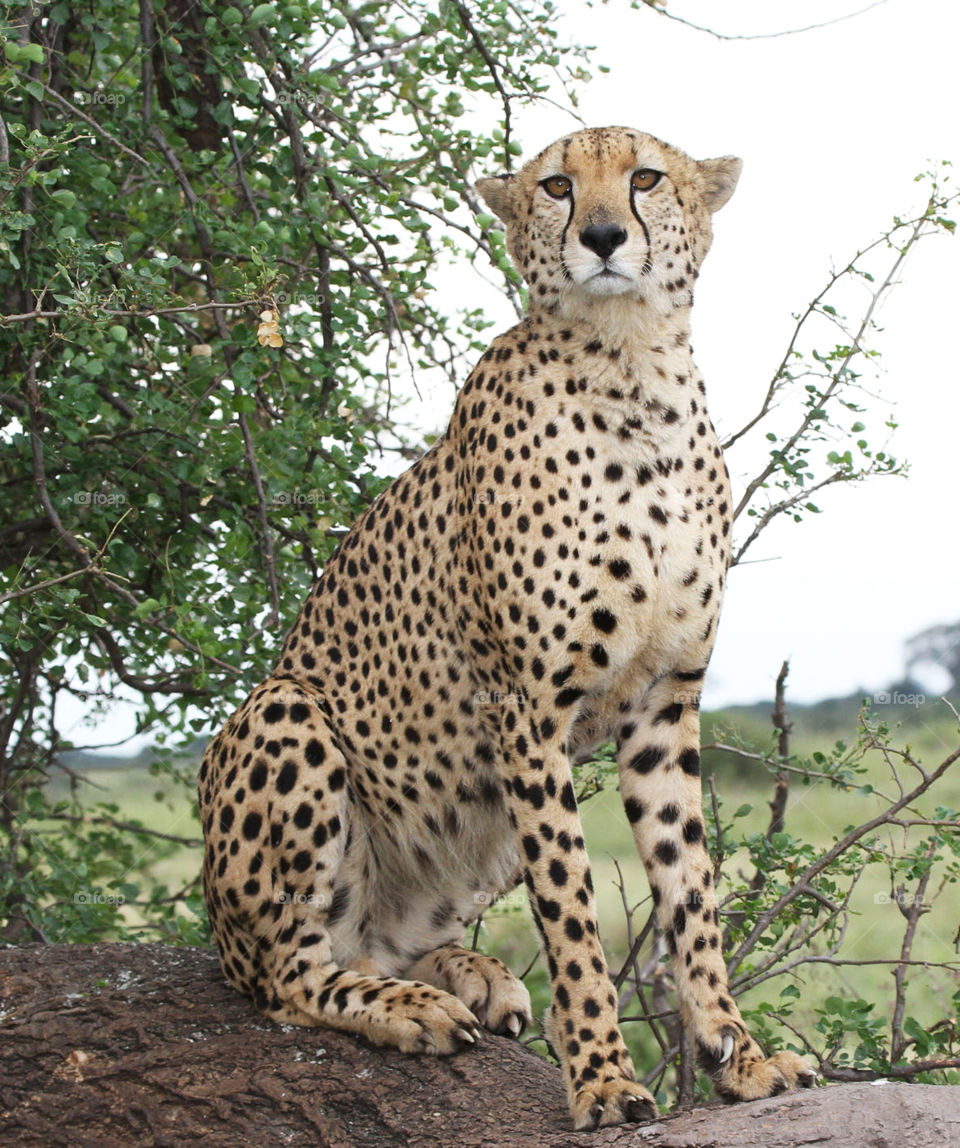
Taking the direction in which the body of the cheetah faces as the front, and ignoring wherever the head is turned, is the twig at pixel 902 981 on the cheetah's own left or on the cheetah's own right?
on the cheetah's own left

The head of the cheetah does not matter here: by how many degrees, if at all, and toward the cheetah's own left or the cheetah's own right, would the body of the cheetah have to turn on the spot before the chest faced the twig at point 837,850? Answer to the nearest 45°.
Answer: approximately 90° to the cheetah's own left

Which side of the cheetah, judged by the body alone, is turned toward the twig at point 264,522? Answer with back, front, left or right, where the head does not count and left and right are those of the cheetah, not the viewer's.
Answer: back

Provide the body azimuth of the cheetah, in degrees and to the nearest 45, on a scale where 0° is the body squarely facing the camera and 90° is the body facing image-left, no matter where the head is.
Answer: approximately 315°
